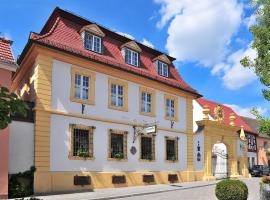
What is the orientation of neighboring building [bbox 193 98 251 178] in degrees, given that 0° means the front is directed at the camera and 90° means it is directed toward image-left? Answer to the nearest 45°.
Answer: approximately 315°

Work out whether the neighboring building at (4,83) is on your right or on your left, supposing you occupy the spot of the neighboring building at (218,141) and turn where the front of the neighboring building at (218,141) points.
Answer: on your right

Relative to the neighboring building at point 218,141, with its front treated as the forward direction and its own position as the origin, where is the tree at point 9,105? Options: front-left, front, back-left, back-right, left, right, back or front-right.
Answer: front-right

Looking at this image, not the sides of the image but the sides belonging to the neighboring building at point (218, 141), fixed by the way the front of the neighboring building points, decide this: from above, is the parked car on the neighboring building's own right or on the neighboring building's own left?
on the neighboring building's own left
